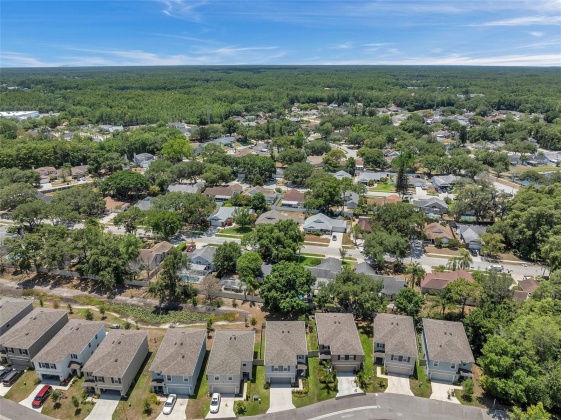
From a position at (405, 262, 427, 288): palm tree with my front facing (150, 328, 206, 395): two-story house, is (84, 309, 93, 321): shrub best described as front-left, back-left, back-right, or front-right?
front-right

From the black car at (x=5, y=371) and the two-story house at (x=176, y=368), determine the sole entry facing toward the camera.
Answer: the two-story house

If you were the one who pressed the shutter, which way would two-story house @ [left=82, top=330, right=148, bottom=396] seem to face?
facing the viewer and to the left of the viewer

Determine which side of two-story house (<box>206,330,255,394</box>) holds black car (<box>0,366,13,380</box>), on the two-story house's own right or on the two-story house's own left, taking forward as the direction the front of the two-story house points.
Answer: on the two-story house's own right

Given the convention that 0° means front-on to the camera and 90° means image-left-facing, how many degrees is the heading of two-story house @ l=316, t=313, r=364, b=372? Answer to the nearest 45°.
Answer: approximately 0°

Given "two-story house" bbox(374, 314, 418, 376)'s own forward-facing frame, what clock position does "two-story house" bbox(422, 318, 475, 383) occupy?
"two-story house" bbox(422, 318, 475, 383) is roughly at 9 o'clock from "two-story house" bbox(374, 314, 418, 376).

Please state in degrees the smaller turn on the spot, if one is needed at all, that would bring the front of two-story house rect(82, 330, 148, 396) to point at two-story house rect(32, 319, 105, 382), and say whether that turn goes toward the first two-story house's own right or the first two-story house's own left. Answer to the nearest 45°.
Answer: approximately 90° to the first two-story house's own right

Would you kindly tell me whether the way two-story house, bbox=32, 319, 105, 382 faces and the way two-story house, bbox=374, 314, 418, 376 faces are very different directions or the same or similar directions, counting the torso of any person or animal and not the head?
same or similar directions

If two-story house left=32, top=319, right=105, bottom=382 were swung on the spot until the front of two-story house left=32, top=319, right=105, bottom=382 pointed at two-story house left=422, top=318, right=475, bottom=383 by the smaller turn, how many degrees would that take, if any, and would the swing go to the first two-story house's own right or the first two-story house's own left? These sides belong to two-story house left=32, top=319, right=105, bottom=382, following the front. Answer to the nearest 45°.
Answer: approximately 90° to the first two-story house's own left

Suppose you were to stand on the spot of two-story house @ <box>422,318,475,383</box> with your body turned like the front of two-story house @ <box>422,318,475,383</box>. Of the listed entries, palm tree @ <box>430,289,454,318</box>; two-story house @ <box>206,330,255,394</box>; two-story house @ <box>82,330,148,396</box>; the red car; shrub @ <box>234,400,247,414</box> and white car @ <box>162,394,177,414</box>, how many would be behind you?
1

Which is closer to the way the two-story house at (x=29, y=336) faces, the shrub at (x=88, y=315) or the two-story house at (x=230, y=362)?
the two-story house

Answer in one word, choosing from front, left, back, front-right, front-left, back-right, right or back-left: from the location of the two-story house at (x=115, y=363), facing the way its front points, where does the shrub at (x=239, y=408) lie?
left

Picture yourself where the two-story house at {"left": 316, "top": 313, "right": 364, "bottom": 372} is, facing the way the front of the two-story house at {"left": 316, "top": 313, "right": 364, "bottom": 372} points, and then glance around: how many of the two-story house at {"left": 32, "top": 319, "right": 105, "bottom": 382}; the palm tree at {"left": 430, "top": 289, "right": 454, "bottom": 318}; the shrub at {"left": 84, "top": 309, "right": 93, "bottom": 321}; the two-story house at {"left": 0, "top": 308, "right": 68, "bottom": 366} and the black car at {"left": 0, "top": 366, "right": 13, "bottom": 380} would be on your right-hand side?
4

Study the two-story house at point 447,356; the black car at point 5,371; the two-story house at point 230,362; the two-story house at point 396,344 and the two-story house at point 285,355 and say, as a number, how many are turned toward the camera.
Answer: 4

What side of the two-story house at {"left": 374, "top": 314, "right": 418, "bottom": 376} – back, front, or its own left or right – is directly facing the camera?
front

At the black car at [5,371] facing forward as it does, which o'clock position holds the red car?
The red car is roughly at 4 o'clock from the black car.

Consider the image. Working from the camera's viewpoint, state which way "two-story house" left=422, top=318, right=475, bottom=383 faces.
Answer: facing the viewer

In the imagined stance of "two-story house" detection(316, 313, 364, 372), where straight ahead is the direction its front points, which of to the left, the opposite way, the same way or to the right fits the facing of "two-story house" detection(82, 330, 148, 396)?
the same way

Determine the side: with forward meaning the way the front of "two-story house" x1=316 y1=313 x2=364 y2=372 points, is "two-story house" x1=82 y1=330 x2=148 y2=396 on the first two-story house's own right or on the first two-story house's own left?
on the first two-story house's own right

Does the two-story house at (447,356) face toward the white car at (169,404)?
no

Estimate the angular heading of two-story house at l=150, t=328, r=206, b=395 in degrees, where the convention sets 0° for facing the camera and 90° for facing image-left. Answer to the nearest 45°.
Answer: approximately 0°

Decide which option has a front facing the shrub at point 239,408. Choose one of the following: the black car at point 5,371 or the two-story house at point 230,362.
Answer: the two-story house
